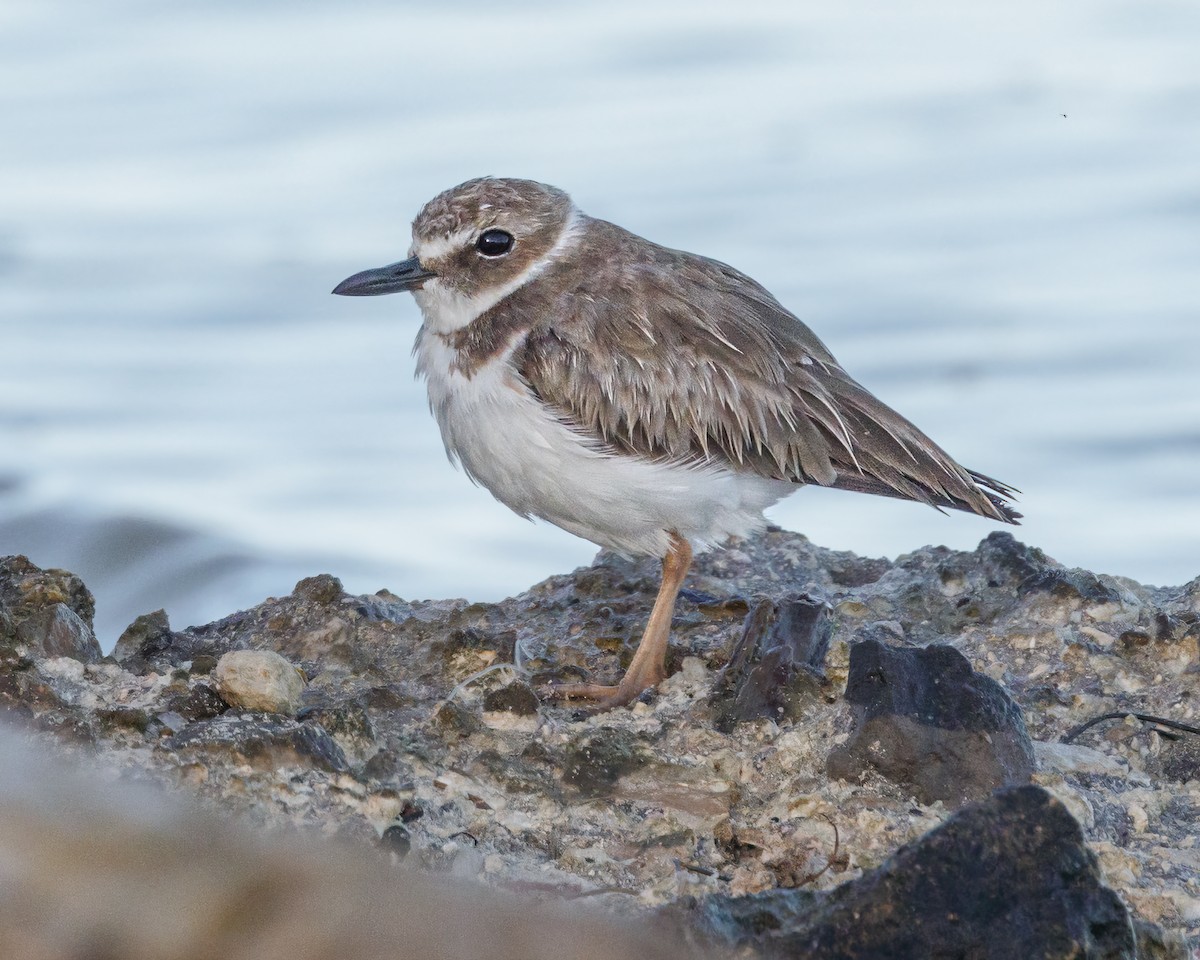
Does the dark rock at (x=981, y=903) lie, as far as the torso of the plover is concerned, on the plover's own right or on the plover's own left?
on the plover's own left

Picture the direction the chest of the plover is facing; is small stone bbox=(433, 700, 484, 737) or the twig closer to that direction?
the small stone

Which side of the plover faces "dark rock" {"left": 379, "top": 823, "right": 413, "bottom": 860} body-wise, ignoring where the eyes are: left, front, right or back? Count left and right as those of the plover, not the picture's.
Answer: left

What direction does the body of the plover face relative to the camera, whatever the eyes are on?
to the viewer's left

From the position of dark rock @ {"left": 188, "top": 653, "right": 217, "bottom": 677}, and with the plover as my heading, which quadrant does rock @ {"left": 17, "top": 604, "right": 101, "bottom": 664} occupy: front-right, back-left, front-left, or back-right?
back-left

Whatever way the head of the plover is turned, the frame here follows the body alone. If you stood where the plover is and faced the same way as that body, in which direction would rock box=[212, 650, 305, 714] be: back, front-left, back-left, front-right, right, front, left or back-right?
front-left

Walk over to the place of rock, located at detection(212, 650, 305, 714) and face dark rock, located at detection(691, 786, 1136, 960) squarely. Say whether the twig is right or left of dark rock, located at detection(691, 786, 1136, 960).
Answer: left

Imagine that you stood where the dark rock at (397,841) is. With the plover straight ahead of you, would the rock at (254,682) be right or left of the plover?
left

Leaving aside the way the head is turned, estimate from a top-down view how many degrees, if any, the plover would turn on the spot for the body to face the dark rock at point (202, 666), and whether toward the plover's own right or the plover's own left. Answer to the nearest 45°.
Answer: approximately 45° to the plover's own left

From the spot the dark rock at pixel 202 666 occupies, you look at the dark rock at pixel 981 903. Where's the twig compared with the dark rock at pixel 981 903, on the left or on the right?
left

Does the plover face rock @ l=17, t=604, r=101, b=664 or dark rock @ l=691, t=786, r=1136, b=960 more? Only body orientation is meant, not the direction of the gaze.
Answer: the rock

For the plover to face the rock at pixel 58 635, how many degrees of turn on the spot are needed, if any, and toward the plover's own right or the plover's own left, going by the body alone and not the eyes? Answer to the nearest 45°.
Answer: approximately 45° to the plover's own left

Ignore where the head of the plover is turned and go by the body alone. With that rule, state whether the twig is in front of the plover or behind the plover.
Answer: behind
